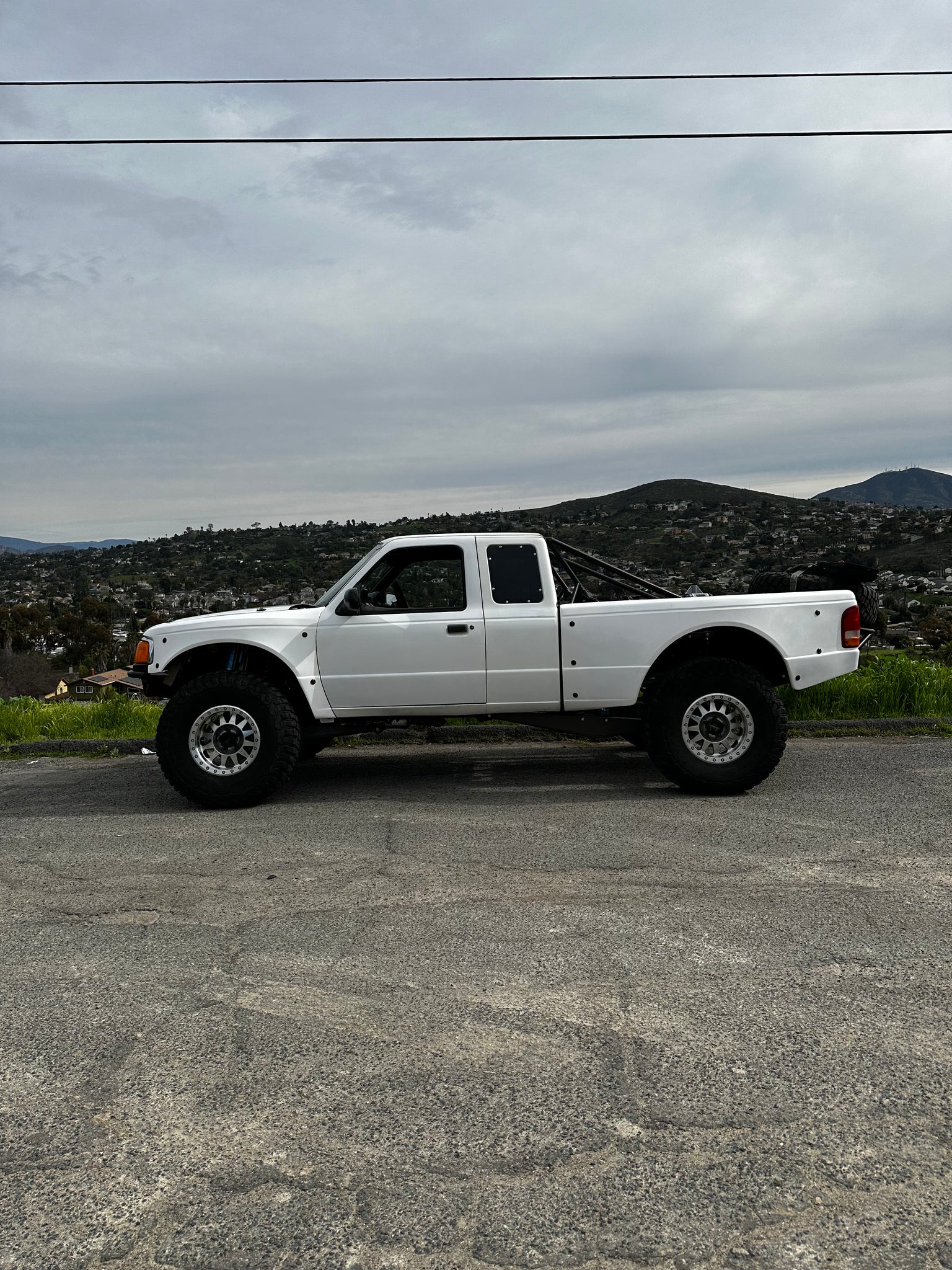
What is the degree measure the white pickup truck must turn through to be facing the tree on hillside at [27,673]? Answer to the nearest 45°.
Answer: approximately 45° to its right

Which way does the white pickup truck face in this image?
to the viewer's left

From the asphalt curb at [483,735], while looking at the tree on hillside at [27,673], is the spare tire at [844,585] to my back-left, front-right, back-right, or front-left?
back-right

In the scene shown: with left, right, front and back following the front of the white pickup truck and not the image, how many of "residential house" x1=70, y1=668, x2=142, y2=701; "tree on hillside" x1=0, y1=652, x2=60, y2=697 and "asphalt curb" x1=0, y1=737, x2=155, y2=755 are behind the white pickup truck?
0

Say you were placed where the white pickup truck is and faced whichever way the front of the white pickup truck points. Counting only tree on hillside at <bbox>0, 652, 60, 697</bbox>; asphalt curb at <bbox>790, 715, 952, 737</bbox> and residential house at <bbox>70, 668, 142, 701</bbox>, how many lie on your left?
0

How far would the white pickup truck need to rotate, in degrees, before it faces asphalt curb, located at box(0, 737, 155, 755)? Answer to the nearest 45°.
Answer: approximately 45° to its right

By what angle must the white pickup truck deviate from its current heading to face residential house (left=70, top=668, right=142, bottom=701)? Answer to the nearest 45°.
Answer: approximately 45° to its right

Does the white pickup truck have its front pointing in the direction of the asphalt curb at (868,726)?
no
